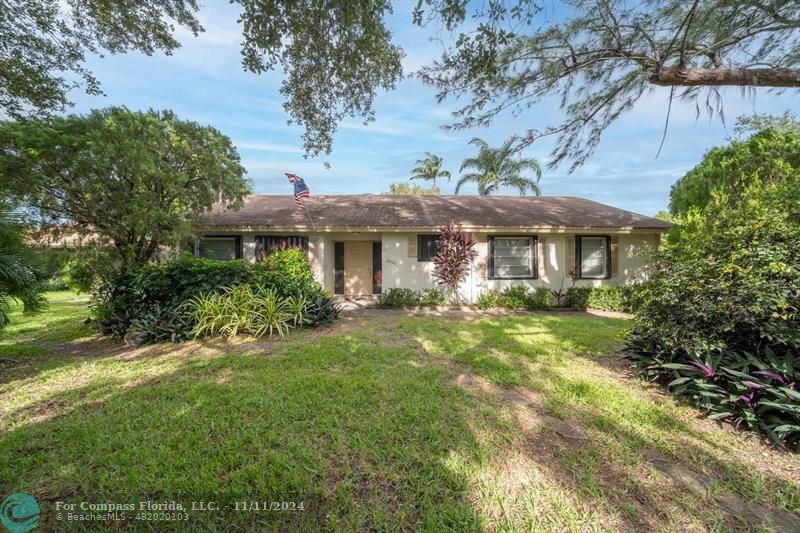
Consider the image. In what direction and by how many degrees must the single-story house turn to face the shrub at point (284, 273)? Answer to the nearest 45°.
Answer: approximately 45° to its right

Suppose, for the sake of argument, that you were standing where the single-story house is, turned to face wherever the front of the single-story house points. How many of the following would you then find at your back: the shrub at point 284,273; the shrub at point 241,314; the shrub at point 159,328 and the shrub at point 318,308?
0

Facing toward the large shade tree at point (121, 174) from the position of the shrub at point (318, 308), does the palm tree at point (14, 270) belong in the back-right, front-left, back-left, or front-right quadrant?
front-left

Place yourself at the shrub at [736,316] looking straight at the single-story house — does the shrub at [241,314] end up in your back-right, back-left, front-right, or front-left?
front-left

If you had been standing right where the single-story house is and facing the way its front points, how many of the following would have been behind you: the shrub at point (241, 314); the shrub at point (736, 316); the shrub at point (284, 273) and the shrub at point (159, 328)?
0

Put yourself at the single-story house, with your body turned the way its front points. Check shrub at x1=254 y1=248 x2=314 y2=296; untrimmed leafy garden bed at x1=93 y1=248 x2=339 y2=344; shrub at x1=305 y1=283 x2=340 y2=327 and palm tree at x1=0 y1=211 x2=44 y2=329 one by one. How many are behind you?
0

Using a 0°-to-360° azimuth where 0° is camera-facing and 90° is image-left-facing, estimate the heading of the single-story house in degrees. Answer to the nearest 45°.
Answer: approximately 0°

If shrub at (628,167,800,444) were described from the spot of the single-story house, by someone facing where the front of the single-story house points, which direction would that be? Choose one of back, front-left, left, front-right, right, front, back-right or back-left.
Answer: front

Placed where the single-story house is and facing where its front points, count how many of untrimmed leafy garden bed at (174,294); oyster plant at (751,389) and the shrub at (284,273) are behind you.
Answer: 0

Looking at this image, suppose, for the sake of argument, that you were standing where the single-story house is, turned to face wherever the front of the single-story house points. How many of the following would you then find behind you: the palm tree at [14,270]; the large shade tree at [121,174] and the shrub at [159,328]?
0

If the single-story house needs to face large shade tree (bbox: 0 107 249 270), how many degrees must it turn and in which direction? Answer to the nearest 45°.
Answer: approximately 45° to its right

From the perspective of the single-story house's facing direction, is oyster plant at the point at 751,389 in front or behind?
in front

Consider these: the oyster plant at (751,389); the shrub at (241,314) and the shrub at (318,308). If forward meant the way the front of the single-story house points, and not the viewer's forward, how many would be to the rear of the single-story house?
0
